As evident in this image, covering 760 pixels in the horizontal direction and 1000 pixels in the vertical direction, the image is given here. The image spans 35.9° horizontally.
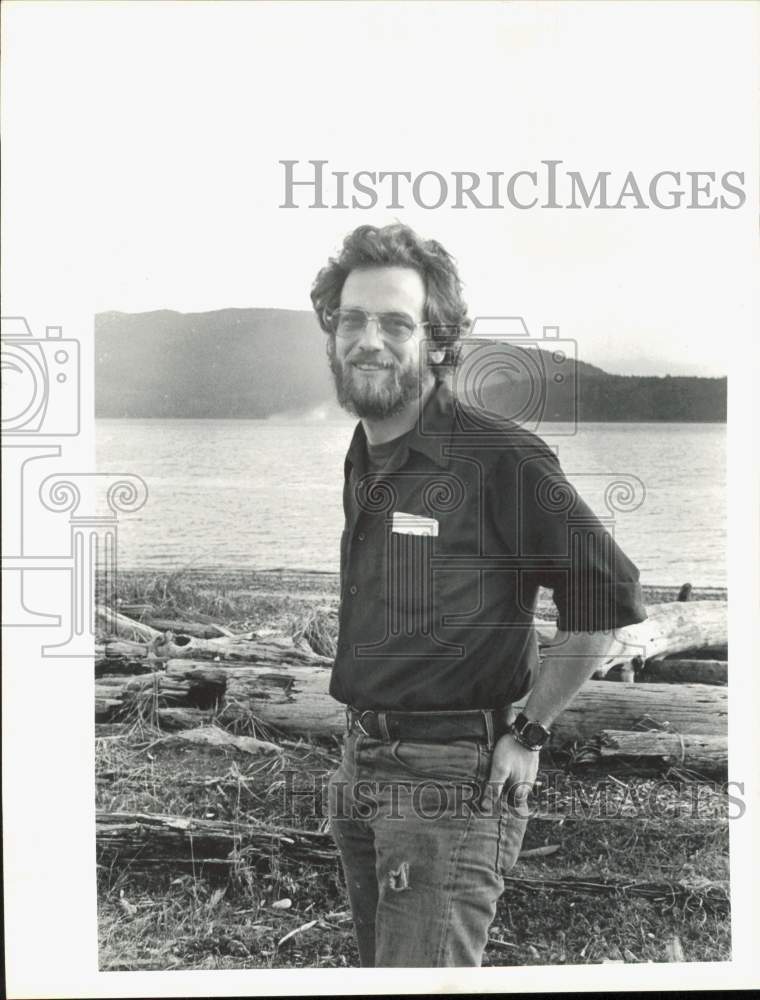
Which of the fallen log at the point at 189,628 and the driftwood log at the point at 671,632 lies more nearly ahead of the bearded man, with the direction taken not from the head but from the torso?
the fallen log

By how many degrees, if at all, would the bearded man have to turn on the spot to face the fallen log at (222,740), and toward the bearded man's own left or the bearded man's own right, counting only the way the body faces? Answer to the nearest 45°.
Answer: approximately 135° to the bearded man's own right

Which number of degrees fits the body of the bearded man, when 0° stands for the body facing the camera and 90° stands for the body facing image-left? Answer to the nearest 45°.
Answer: approximately 45°

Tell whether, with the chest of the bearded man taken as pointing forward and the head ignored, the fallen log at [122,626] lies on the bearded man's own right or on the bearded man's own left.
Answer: on the bearded man's own right

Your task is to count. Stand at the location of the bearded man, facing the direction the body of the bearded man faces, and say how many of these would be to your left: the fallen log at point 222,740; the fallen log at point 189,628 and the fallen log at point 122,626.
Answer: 0

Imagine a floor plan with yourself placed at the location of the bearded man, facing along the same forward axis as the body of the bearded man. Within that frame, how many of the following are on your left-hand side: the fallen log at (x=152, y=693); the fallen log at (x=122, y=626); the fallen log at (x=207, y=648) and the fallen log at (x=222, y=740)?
0

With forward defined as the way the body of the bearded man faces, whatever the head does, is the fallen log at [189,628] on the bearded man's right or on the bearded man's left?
on the bearded man's right

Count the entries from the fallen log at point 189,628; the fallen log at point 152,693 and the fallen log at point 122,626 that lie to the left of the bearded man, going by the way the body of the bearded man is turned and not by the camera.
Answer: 0

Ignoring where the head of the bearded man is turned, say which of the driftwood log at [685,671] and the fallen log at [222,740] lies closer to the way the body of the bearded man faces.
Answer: the fallen log

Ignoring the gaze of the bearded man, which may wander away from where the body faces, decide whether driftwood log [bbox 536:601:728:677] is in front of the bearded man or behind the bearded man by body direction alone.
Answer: behind

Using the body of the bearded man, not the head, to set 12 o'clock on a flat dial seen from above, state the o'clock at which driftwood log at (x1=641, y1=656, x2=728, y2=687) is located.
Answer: The driftwood log is roughly at 7 o'clock from the bearded man.
